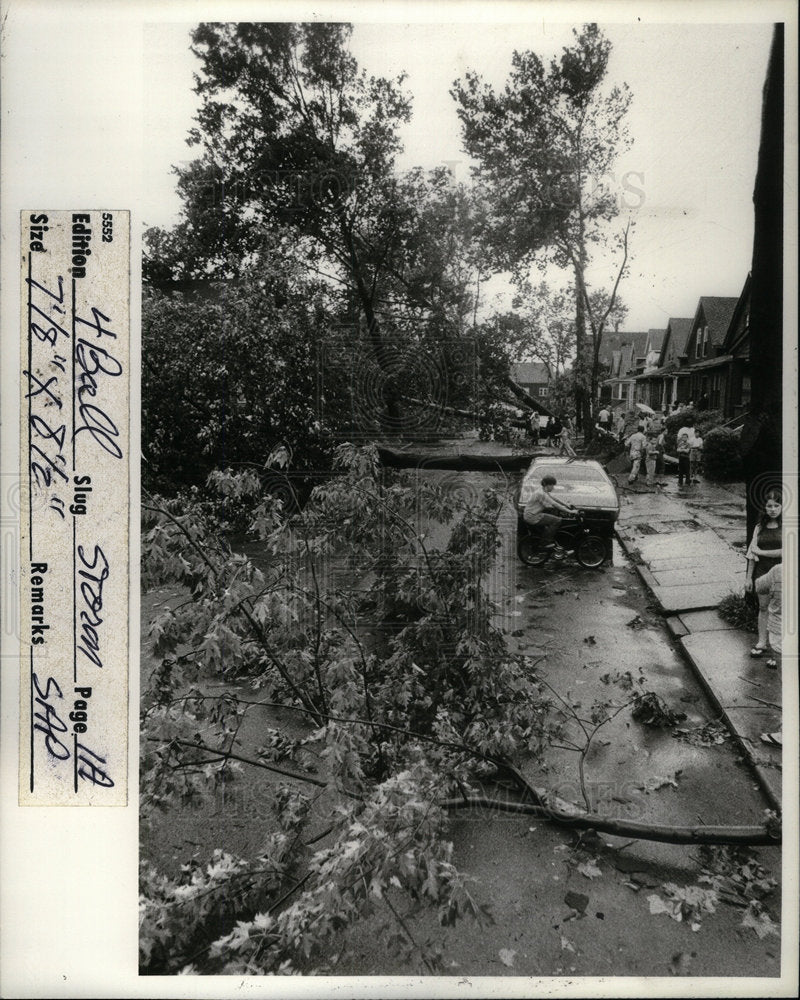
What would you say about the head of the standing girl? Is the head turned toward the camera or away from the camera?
toward the camera

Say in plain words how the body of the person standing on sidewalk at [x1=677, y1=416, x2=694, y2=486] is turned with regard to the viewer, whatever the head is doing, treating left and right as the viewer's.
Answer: facing the viewer
